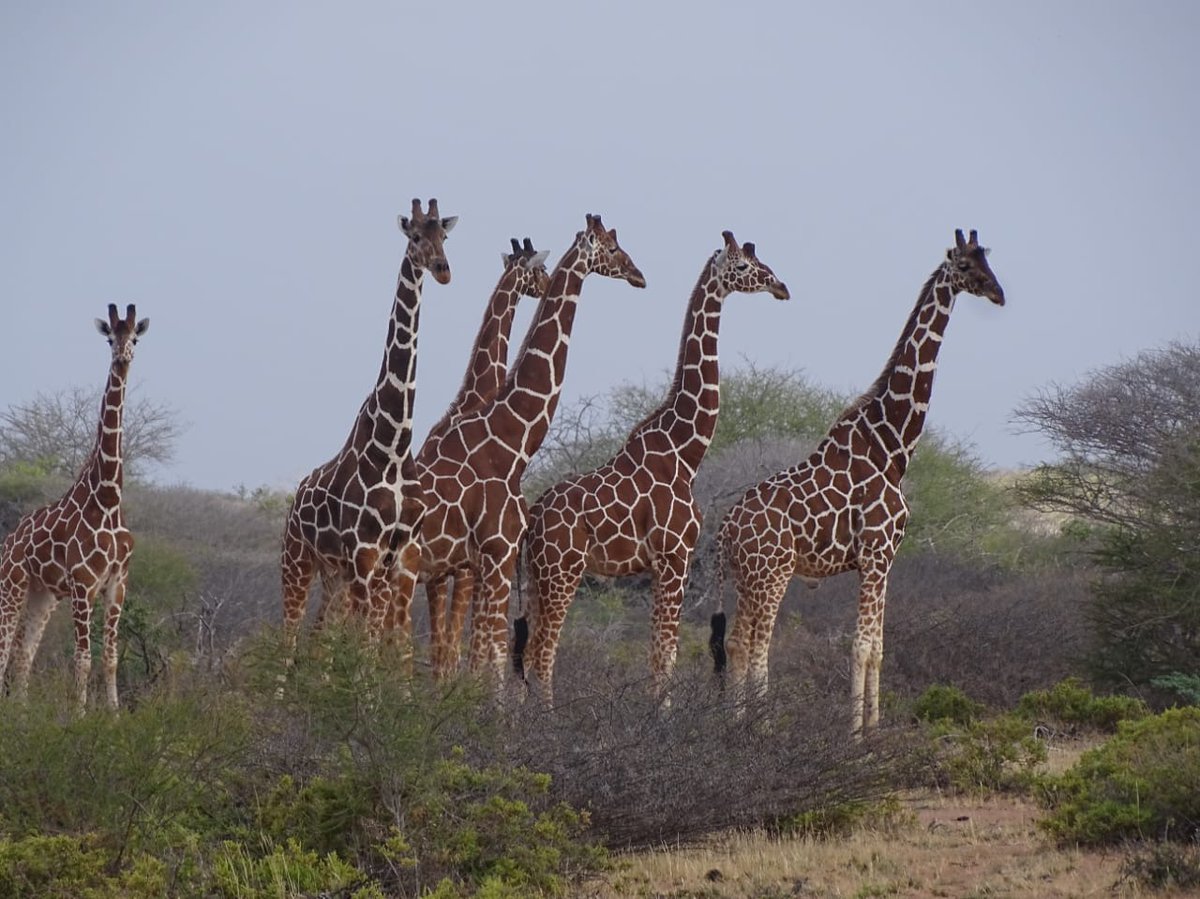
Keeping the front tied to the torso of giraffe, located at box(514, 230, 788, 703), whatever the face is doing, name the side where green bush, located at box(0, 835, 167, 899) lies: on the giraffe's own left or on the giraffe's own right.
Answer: on the giraffe's own right

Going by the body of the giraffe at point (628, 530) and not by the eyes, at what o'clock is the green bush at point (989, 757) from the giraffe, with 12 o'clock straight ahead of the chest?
The green bush is roughly at 1 o'clock from the giraffe.

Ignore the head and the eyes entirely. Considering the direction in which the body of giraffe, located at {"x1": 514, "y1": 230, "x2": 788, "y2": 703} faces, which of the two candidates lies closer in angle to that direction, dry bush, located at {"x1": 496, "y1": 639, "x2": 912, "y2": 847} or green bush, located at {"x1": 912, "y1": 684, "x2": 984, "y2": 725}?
the green bush

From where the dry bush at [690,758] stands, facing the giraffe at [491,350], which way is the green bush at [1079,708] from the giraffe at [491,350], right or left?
right

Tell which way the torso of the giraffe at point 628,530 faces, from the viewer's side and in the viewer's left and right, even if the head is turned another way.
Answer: facing to the right of the viewer

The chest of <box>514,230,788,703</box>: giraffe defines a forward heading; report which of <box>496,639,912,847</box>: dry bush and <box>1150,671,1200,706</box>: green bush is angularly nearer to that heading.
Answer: the green bush

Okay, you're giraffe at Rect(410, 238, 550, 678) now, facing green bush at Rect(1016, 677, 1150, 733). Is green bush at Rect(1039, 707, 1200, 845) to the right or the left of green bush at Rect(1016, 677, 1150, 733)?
right

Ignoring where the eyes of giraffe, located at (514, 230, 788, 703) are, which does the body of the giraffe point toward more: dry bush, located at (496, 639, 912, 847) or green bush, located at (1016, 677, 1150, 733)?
the green bush

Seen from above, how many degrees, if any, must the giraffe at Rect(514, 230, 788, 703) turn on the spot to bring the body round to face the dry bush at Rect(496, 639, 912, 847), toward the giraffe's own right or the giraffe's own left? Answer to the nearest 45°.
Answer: approximately 90° to the giraffe's own right

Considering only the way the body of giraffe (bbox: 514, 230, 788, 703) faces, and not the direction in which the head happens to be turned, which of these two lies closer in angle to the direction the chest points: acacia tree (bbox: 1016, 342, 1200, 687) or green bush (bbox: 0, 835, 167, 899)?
the acacia tree
